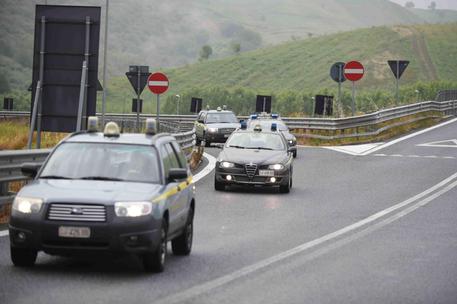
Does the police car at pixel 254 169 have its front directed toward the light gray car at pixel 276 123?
no

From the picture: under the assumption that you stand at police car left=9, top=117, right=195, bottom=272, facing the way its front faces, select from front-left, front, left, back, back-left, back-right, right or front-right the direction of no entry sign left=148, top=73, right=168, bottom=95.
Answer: back-right

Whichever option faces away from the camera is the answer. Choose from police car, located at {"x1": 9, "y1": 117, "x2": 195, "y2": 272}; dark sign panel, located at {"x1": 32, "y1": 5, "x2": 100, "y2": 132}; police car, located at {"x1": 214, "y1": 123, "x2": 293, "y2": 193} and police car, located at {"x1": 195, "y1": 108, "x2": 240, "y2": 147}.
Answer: the dark sign panel

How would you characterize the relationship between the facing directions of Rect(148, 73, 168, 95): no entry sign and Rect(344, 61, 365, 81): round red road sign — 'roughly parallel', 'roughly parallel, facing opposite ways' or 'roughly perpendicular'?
roughly parallel

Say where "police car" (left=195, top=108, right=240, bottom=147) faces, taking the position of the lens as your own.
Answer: facing the viewer and to the right of the viewer

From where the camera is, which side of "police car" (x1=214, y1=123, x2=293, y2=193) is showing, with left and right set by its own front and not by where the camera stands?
front

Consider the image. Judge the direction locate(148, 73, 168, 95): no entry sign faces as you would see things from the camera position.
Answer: facing the viewer

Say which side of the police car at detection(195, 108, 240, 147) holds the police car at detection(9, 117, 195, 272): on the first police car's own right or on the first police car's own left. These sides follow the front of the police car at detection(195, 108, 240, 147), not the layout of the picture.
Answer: on the first police car's own right

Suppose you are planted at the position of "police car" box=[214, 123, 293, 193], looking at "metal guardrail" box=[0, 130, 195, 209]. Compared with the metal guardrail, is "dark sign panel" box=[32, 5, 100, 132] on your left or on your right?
right

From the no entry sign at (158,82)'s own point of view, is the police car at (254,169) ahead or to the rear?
ahead

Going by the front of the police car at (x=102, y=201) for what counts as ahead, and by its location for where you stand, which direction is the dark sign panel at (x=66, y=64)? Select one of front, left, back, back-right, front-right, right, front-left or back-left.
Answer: back-right

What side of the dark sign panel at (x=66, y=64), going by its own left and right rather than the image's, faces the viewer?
back

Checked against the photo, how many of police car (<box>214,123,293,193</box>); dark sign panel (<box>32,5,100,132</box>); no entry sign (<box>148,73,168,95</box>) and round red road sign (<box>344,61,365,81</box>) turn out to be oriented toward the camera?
3

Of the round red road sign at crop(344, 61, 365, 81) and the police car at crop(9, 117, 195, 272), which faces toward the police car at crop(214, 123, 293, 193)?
the round red road sign

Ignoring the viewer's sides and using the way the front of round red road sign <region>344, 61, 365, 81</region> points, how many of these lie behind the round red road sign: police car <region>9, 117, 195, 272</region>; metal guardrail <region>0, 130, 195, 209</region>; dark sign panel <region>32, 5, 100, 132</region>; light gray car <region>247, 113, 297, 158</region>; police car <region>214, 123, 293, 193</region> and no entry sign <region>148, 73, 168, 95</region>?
0

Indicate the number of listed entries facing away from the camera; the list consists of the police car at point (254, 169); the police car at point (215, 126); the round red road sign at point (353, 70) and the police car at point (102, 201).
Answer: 0

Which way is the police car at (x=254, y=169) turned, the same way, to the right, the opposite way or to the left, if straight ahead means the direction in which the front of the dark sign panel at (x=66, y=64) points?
the opposite way

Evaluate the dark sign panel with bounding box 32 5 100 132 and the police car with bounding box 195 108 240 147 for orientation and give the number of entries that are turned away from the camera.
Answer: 1

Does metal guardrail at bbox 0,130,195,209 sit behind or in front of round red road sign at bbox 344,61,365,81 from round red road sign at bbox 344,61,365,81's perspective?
in front

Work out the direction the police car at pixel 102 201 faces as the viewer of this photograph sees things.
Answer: facing the viewer and to the left of the viewer
